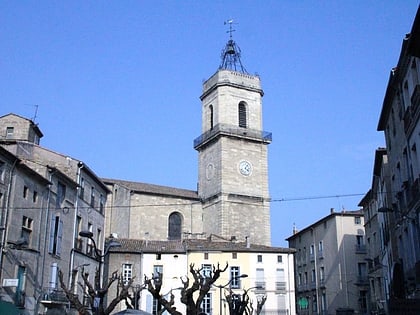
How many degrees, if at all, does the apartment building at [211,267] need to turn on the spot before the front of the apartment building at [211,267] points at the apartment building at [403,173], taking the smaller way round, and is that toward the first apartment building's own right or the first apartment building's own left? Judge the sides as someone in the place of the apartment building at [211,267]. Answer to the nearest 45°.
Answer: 0° — it already faces it

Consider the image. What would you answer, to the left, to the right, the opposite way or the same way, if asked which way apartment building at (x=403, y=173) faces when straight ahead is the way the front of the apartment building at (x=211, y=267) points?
to the right

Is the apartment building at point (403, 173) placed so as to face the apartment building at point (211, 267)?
no

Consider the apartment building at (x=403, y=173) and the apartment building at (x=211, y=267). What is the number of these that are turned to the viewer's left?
1

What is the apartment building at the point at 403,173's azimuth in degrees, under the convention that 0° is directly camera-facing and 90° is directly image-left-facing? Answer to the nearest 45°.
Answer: approximately 90°

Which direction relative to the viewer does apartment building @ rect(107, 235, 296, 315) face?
toward the camera
